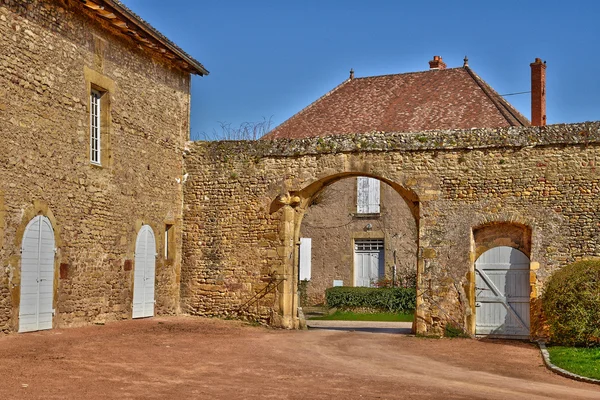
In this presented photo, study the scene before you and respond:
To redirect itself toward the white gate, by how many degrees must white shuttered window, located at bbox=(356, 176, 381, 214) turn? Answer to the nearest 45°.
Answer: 0° — it already faces it

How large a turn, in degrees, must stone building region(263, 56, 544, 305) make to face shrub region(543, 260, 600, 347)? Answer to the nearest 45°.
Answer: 0° — it already faces it

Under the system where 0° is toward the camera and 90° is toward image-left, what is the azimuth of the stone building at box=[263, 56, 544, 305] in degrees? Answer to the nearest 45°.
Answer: approximately 0°

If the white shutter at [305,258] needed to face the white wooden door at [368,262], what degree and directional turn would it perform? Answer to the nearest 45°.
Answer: approximately 90° to its left

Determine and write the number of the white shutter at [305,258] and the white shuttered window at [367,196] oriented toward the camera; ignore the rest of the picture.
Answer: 2

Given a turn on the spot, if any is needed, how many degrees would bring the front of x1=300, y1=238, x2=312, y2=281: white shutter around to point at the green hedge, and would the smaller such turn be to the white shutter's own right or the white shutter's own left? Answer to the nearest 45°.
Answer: approximately 45° to the white shutter's own left

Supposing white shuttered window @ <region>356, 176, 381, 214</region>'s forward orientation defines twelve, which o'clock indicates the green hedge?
The green hedge is roughly at 12 o'clock from the white shuttered window.

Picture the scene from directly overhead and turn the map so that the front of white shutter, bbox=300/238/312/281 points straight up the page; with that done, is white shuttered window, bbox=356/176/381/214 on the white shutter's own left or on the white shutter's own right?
on the white shutter's own left
